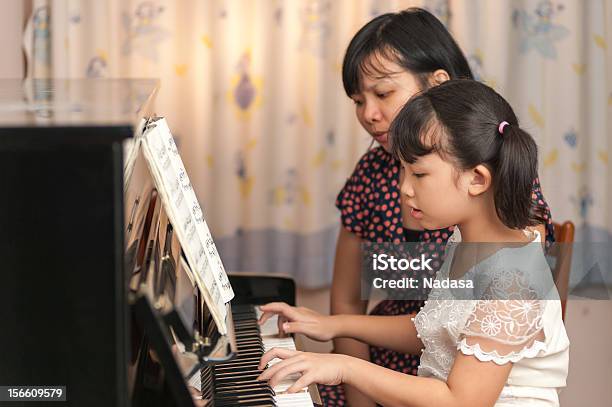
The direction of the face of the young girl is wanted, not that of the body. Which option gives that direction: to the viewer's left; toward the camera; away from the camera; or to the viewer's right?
to the viewer's left

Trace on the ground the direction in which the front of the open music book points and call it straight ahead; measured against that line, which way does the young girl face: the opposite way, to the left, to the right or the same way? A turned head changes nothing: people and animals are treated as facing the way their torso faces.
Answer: the opposite way

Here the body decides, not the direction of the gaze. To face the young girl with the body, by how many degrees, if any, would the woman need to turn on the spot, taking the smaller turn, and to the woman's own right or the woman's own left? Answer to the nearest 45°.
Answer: approximately 45° to the woman's own left

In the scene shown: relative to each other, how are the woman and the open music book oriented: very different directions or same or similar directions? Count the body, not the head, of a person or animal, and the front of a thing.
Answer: very different directions

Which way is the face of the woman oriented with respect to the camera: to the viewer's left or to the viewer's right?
to the viewer's left

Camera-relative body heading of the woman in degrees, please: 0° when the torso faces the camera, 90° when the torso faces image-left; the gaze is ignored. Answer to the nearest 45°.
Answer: approximately 45°

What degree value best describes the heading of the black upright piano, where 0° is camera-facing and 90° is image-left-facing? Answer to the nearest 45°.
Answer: approximately 270°

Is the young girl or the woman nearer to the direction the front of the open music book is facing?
the young girl

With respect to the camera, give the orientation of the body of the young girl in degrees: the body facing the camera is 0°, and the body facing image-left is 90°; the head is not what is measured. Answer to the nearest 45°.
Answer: approximately 90°

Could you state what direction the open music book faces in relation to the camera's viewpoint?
facing to the right of the viewer

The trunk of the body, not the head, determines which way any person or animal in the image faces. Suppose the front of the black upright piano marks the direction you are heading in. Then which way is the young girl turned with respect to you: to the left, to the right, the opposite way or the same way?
the opposite way

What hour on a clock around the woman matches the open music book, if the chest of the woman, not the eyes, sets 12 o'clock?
The open music book is roughly at 11 o'clock from the woman.
